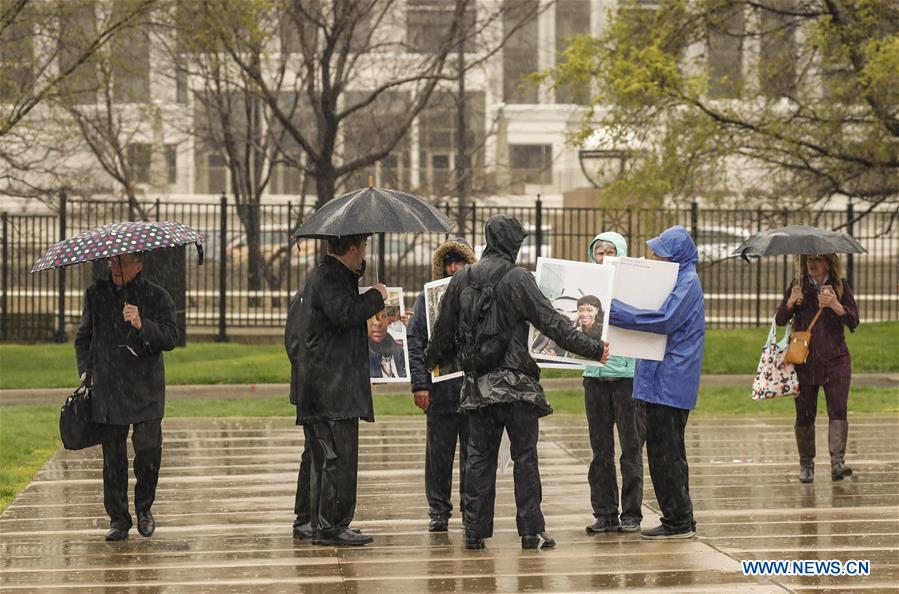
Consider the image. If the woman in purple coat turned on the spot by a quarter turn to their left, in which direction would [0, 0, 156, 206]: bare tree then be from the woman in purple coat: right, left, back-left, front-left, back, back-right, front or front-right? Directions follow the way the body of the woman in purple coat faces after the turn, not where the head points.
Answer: back-left

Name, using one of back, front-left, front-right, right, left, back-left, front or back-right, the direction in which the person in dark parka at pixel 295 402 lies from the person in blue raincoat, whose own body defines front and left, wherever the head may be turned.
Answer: front

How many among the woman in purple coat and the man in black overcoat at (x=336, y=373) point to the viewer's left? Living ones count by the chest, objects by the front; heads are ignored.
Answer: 0

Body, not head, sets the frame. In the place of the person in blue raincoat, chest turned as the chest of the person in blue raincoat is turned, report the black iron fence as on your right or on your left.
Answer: on your right

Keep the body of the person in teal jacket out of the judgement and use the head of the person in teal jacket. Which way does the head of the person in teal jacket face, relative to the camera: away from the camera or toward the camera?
toward the camera

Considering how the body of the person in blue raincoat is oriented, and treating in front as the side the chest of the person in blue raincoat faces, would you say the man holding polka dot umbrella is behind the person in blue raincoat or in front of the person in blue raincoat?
in front

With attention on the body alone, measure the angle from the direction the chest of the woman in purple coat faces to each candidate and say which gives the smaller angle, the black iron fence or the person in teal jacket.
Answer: the person in teal jacket

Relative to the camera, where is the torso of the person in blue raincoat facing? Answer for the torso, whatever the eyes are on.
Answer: to the viewer's left

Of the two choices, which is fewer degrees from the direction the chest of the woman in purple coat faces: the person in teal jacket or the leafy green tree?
the person in teal jacket

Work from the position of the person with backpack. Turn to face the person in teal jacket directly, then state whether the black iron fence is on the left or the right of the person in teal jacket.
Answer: left

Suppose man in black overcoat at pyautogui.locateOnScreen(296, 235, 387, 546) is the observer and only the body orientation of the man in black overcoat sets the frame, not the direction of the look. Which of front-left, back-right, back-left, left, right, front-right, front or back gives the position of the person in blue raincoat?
front

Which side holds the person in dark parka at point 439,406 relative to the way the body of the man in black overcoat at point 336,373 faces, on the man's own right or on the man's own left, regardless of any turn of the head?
on the man's own left

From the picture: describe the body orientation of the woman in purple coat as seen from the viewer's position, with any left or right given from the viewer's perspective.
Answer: facing the viewer

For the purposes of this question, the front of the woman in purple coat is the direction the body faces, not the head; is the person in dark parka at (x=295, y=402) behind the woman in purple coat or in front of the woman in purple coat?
in front

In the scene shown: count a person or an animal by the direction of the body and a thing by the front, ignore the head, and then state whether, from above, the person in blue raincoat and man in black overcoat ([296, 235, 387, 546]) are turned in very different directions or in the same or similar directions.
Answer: very different directions

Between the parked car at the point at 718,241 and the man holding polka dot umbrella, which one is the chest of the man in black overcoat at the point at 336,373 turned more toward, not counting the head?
the parked car

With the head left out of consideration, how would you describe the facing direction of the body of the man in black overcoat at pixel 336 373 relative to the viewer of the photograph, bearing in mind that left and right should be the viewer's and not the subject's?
facing to the right of the viewer

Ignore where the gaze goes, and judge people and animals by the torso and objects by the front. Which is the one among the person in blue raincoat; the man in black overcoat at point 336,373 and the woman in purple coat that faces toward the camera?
the woman in purple coat

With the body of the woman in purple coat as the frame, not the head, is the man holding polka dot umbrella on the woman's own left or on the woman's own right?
on the woman's own right
